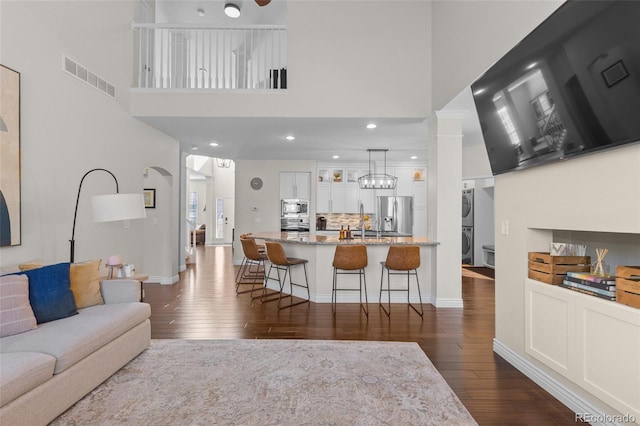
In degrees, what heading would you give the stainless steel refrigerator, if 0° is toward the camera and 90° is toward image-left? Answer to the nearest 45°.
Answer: approximately 0°

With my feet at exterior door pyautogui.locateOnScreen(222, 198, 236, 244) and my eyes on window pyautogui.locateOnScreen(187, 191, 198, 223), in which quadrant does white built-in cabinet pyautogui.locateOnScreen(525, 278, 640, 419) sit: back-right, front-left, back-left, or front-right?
back-left

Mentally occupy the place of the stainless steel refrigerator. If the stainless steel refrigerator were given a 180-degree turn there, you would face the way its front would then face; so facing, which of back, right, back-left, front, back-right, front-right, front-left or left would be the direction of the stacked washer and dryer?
right

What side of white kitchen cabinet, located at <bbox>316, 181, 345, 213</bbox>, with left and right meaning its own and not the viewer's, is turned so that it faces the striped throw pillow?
front

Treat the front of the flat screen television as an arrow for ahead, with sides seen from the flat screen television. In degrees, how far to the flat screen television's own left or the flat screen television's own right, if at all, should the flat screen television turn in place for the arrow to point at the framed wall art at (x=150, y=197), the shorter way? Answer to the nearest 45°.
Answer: approximately 45° to the flat screen television's own right

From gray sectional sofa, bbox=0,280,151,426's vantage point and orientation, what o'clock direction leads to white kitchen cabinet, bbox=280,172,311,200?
The white kitchen cabinet is roughly at 9 o'clock from the gray sectional sofa.

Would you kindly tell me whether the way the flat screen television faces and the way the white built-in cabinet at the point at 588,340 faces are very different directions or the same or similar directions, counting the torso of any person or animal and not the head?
same or similar directions

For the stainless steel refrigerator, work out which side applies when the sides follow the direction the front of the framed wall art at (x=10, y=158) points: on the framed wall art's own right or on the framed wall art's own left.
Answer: on the framed wall art's own left

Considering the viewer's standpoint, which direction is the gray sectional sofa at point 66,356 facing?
facing the viewer and to the right of the viewer

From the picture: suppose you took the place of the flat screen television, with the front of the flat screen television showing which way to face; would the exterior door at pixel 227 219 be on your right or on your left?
on your right

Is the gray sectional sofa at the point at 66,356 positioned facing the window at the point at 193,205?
no

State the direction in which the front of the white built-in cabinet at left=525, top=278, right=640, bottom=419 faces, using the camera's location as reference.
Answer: facing the viewer and to the left of the viewer

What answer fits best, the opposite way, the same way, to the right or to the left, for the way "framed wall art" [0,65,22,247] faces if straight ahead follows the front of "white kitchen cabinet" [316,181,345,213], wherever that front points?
to the left

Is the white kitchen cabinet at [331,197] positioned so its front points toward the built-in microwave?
no

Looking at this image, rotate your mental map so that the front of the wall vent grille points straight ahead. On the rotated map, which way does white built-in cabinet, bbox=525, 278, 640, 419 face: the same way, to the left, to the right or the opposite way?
the opposite way

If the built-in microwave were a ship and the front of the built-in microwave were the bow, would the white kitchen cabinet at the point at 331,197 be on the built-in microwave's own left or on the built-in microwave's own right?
on the built-in microwave's own left

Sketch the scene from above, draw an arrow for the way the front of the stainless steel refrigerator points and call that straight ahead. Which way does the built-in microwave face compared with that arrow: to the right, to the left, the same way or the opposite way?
the same way

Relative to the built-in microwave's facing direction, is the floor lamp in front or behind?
in front

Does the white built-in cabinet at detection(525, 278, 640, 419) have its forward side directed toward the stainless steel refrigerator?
no
